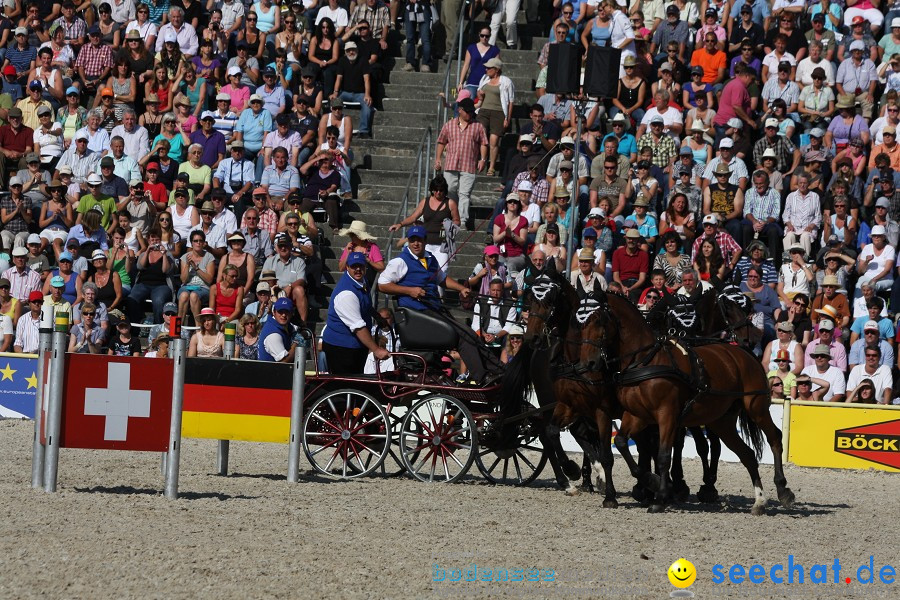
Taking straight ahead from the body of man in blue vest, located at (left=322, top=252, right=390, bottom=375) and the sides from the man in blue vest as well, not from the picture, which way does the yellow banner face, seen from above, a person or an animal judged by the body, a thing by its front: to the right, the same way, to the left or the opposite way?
to the right

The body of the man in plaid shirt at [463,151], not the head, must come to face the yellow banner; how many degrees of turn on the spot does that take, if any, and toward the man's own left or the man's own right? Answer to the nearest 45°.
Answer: approximately 45° to the man's own left

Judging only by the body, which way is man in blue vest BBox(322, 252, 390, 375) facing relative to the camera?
to the viewer's right

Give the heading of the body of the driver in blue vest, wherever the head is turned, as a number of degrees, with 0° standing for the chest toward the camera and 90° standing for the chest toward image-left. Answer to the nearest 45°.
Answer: approximately 315°

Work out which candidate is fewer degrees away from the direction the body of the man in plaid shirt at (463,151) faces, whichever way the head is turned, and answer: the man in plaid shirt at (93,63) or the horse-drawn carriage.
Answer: the horse-drawn carriage

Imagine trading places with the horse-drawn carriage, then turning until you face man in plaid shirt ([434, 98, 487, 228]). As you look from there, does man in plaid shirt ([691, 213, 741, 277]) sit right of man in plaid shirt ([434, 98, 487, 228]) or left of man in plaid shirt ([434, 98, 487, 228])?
right

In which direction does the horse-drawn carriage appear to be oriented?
to the viewer's right

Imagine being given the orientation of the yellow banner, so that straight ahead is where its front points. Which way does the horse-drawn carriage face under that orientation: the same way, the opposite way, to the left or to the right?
to the left

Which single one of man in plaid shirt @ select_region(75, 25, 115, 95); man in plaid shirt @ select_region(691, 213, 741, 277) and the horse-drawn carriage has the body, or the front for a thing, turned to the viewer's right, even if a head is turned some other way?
the horse-drawn carriage

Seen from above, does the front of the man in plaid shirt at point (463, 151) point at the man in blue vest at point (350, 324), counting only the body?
yes
